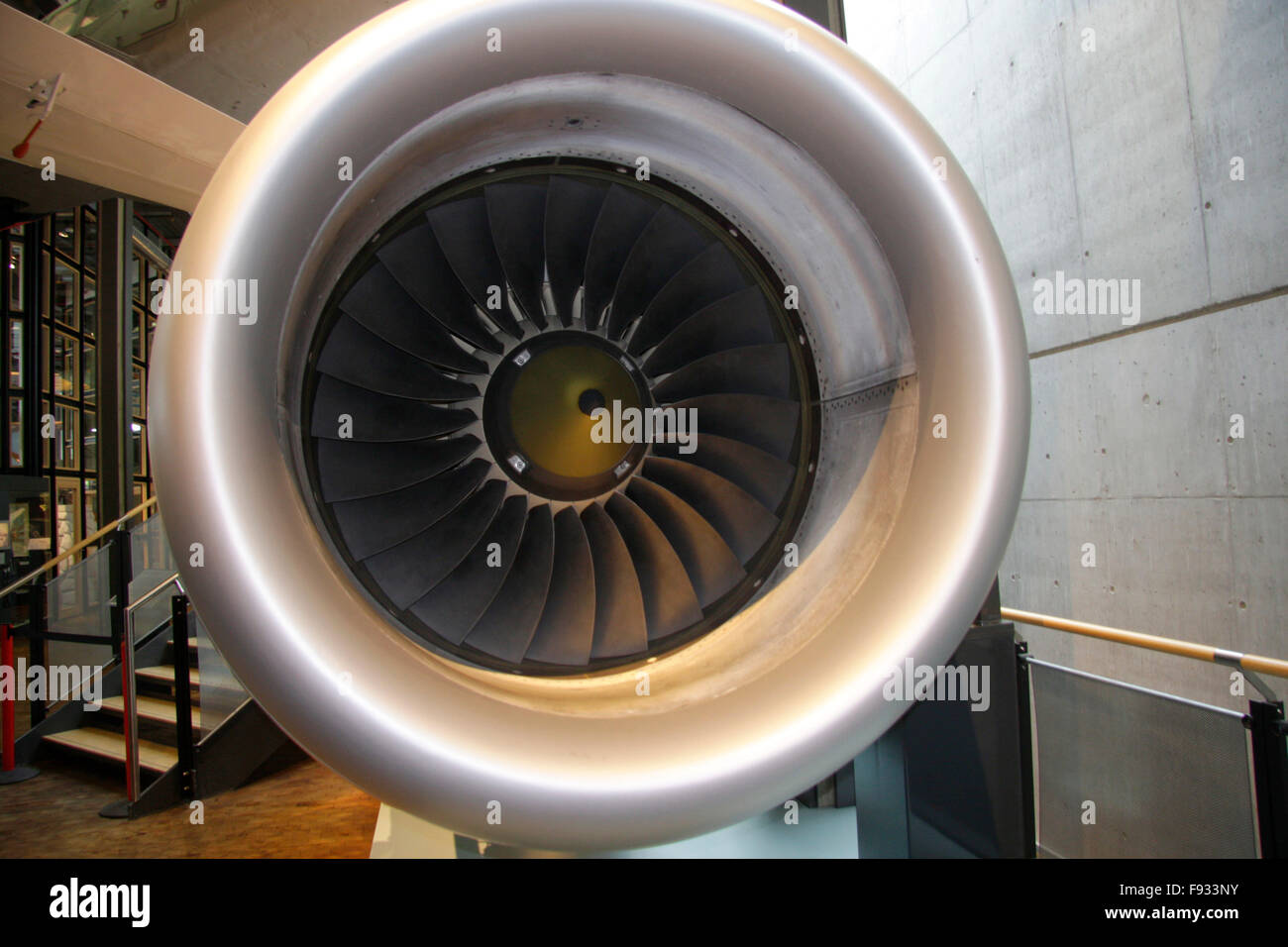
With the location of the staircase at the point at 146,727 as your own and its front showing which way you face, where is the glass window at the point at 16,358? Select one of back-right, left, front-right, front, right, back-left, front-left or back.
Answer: back-right

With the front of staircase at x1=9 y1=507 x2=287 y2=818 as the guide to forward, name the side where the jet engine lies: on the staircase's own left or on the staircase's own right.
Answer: on the staircase's own left

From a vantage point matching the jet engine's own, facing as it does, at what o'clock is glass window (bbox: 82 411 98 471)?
The glass window is roughly at 5 o'clock from the jet engine.

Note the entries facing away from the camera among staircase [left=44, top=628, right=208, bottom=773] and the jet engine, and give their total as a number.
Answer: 0

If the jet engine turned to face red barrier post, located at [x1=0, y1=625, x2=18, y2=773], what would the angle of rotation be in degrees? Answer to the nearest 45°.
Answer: approximately 135° to its right

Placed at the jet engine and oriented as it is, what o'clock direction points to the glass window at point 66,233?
The glass window is roughly at 5 o'clock from the jet engine.

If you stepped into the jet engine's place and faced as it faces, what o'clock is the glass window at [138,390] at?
The glass window is roughly at 5 o'clock from the jet engine.

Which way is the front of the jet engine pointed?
toward the camera
